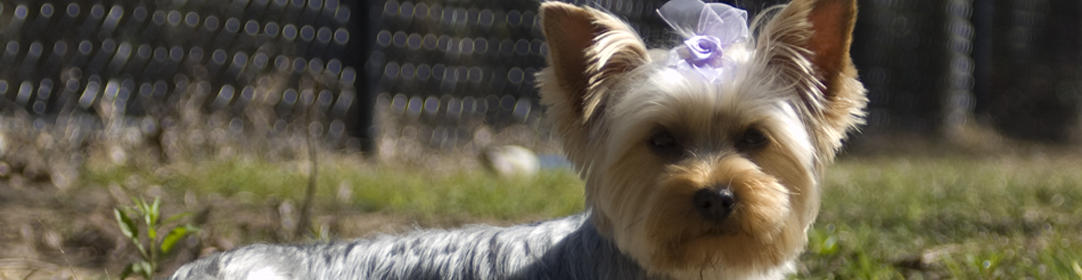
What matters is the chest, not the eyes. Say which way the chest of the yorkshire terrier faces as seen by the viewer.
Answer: to the viewer's right
